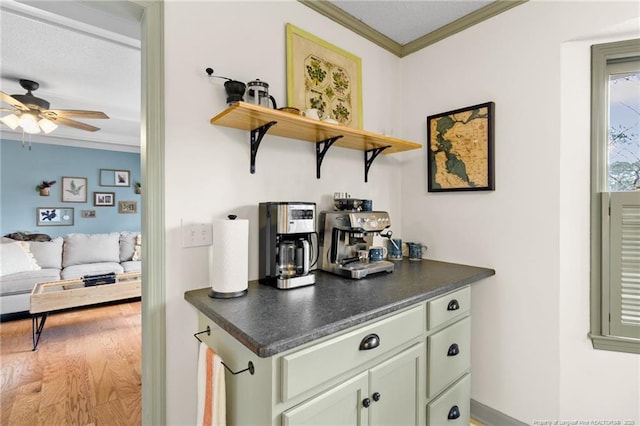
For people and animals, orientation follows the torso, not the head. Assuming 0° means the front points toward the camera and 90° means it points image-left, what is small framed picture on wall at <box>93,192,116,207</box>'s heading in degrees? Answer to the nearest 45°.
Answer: approximately 0°

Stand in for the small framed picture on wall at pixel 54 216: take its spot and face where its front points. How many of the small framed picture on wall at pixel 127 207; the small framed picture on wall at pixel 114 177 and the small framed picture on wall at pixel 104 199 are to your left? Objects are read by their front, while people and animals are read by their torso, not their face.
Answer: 3

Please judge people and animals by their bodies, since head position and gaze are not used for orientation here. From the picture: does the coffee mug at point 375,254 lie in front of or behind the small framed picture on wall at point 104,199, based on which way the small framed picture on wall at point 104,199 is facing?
in front

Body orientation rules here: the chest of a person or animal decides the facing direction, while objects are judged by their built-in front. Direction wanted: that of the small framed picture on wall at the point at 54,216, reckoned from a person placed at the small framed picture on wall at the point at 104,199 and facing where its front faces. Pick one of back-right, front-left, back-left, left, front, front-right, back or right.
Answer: right

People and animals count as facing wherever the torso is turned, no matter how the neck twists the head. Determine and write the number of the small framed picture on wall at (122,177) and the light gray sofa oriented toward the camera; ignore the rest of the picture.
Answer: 2

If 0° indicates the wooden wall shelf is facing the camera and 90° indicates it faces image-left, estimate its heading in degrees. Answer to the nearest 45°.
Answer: approximately 315°

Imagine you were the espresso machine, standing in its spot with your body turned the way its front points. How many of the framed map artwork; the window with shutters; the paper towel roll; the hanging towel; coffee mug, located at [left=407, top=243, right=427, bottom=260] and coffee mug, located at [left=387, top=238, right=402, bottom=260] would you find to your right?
2

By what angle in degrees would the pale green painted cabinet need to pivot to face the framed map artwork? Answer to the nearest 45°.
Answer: approximately 90° to its left

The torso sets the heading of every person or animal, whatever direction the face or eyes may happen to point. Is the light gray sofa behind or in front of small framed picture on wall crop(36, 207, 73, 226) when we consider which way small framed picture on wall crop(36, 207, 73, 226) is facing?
in front
